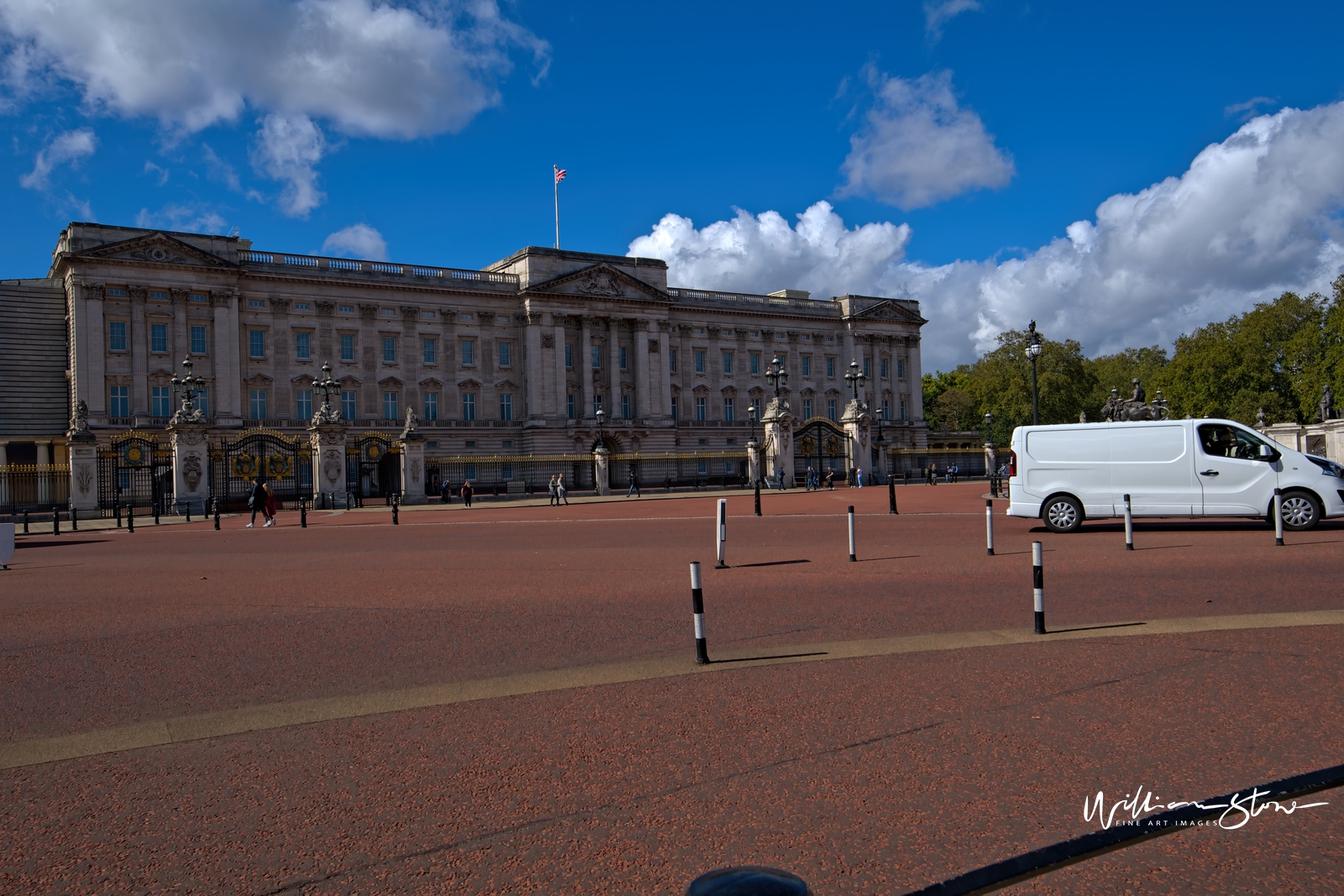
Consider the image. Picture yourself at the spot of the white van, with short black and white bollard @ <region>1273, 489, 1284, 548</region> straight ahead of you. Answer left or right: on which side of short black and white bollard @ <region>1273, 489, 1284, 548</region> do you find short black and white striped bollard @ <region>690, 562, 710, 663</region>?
right

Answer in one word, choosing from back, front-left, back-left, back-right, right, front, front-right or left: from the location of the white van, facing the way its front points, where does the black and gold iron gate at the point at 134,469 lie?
back

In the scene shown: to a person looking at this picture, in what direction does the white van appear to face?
facing to the right of the viewer

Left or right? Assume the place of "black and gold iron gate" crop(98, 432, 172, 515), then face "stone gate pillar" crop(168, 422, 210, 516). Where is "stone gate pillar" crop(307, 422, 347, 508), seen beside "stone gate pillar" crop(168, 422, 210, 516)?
left

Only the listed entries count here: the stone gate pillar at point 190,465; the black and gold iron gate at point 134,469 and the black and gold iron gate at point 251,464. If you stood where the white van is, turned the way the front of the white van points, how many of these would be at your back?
3

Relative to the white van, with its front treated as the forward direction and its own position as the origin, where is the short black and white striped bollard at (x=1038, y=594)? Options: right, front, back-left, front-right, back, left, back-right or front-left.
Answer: right

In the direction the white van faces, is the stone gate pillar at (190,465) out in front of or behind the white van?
behind

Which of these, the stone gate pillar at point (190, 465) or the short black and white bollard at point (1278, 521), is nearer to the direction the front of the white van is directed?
the short black and white bollard

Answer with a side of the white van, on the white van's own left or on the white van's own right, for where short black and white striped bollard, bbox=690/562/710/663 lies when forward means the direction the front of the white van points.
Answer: on the white van's own right

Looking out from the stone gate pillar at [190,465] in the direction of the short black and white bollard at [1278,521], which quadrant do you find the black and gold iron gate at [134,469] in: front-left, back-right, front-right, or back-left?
back-right

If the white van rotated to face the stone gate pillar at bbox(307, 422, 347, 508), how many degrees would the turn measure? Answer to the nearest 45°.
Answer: approximately 180°
